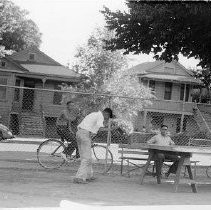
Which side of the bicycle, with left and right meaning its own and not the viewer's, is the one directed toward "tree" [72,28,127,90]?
left

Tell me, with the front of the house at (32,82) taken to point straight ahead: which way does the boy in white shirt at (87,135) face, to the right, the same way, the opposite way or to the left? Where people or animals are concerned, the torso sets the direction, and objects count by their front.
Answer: to the left

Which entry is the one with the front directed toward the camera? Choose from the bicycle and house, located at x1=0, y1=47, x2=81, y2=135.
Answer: the house

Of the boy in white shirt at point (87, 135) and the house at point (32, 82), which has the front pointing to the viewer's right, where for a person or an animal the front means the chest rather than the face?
the boy in white shirt

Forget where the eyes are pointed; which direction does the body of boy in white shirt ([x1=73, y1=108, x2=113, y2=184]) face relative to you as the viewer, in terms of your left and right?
facing to the right of the viewer

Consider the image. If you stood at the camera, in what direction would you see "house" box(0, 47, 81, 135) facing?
facing the viewer

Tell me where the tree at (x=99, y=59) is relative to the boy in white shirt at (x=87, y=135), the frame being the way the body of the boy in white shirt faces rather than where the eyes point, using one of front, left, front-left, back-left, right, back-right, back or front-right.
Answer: left

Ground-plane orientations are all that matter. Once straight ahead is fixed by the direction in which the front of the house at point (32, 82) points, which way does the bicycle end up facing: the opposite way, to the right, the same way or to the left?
to the left

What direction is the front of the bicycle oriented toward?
to the viewer's right

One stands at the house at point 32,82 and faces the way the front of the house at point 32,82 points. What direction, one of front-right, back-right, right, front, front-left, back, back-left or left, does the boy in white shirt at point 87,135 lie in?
front

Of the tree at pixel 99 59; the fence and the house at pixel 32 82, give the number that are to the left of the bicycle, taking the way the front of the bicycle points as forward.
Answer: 3

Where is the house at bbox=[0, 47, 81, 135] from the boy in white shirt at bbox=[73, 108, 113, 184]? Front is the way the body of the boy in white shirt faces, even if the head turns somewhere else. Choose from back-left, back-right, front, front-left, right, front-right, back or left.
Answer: left

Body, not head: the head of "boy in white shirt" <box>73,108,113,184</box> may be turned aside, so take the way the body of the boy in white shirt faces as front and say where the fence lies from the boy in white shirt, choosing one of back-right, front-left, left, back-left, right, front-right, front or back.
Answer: left

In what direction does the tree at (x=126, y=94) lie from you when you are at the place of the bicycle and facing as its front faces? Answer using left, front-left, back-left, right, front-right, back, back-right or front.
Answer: left

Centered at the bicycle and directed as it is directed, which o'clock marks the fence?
The fence is roughly at 9 o'clock from the bicycle.
